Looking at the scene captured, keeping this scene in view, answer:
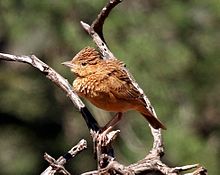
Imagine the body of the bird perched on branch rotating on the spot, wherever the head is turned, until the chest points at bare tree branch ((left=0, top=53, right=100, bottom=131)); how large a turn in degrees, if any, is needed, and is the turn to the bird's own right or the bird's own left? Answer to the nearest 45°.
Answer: approximately 45° to the bird's own left

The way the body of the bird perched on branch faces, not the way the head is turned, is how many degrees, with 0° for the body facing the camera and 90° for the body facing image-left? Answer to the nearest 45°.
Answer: approximately 90°
